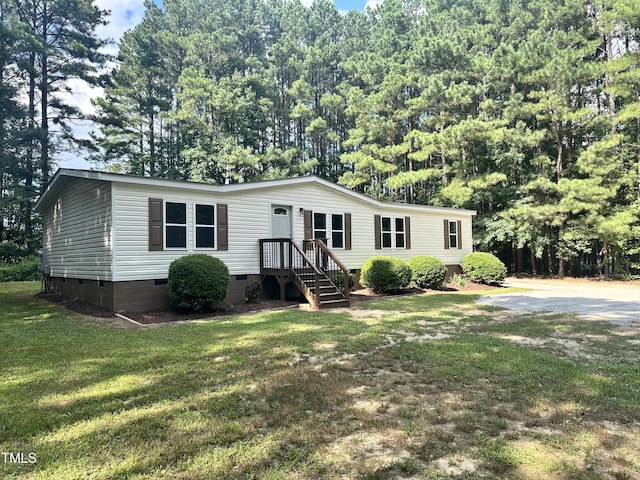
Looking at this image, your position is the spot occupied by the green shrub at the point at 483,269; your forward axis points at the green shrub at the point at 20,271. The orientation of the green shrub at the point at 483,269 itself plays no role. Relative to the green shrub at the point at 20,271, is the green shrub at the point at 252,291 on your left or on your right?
left

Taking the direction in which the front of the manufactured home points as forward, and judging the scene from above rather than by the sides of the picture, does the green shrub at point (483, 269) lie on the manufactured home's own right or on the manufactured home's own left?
on the manufactured home's own left

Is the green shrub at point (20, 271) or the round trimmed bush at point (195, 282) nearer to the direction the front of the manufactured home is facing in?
the round trimmed bush

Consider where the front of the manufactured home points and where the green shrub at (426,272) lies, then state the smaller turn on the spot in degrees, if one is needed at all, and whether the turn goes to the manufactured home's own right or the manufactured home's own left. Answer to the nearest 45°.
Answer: approximately 45° to the manufactured home's own left

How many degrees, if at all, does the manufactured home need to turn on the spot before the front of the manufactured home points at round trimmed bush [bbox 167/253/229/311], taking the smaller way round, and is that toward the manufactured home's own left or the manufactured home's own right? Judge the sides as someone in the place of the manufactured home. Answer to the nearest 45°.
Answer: approximately 45° to the manufactured home's own right

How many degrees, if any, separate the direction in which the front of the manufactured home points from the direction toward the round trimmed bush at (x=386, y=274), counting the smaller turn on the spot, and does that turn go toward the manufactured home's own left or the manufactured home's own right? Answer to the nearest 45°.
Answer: approximately 45° to the manufactured home's own left

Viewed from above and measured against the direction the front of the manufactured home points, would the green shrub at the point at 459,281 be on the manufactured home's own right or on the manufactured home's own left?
on the manufactured home's own left

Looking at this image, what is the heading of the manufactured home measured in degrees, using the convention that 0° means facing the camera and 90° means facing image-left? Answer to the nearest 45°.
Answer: approximately 315°
